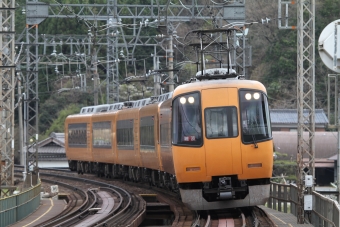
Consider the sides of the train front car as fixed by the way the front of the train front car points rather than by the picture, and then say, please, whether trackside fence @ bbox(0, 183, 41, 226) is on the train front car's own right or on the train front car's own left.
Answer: on the train front car's own right

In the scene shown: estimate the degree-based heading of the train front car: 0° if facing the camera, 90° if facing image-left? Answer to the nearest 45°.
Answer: approximately 0°
